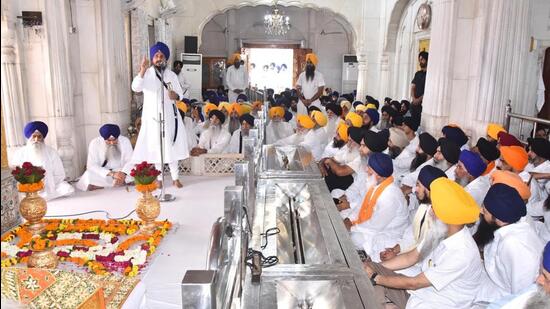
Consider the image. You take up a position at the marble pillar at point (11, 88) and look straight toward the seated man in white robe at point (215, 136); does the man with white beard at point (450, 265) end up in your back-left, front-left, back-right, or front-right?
front-right

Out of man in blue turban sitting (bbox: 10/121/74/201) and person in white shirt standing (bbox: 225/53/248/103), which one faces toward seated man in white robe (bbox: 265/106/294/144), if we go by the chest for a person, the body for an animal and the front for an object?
the person in white shirt standing

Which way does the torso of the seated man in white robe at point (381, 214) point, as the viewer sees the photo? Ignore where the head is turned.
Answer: to the viewer's left

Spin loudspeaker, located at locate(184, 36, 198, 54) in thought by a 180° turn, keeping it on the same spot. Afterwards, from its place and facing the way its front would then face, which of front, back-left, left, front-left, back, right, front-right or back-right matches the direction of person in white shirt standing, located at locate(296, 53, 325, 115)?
back-right

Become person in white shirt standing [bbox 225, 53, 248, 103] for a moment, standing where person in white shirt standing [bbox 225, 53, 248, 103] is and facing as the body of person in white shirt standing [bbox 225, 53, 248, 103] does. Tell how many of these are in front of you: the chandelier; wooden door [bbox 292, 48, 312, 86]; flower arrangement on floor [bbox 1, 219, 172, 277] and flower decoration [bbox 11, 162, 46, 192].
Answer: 2

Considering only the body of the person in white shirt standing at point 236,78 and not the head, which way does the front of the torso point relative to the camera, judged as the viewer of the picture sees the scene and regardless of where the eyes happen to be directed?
toward the camera

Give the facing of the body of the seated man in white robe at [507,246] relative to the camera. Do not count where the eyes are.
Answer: to the viewer's left

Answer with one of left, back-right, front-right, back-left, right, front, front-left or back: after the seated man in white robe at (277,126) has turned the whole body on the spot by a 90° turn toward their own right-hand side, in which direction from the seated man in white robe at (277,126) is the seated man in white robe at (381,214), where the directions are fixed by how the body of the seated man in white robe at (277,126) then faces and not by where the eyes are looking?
left

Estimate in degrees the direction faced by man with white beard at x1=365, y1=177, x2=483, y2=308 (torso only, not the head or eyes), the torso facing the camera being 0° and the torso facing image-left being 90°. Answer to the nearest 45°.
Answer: approximately 90°

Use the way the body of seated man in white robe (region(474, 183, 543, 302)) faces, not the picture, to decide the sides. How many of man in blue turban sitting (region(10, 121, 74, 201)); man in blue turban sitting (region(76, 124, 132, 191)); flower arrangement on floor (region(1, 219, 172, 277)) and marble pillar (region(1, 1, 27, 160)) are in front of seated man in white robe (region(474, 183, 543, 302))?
4

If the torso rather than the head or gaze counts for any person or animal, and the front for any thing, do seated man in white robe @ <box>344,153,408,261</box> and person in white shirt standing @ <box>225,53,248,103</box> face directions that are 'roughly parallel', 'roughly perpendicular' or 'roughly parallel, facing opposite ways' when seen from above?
roughly perpendicular

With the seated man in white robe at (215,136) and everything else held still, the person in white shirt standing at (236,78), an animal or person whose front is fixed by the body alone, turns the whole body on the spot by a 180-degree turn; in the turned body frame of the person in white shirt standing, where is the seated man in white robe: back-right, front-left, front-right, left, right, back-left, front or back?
back

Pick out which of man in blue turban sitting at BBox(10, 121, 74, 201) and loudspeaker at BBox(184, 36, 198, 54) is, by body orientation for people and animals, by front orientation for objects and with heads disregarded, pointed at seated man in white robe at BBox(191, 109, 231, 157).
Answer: the loudspeaker

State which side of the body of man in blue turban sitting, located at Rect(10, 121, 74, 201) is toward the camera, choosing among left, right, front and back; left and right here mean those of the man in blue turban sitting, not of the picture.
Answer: front

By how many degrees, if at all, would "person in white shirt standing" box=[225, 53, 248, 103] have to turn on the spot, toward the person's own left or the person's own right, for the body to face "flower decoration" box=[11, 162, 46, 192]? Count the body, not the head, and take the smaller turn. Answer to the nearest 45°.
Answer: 0° — they already face it
